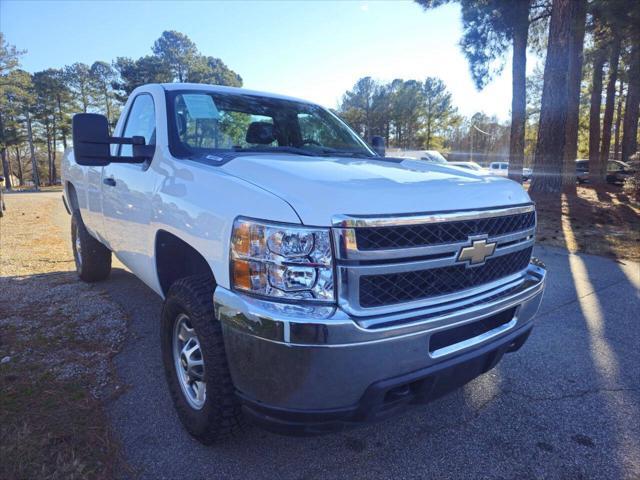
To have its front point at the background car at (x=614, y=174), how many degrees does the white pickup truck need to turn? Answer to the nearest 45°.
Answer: approximately 90° to its left

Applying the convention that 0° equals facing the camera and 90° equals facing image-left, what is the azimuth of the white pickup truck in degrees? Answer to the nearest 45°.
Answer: approximately 315°
